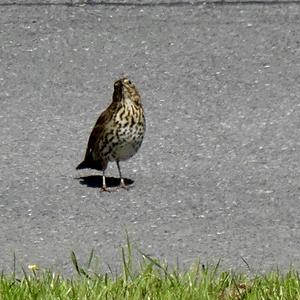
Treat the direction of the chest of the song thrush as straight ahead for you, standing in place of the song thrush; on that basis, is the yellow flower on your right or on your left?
on your right

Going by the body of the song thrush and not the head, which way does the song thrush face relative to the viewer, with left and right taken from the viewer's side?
facing the viewer and to the right of the viewer
